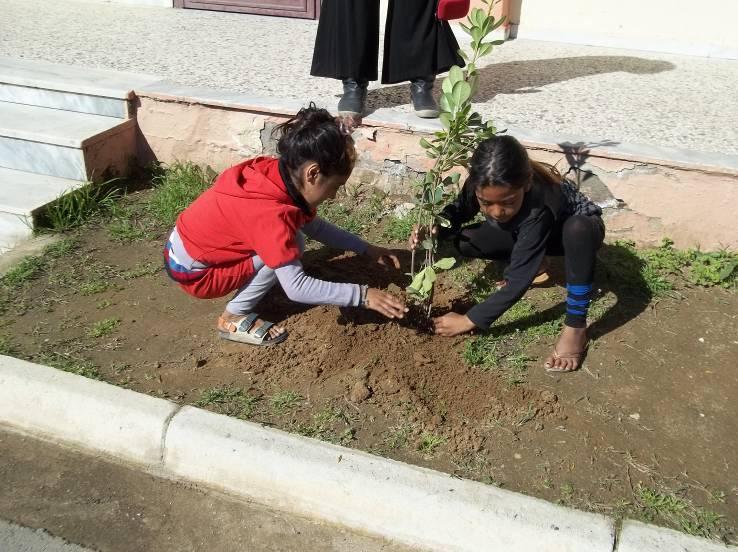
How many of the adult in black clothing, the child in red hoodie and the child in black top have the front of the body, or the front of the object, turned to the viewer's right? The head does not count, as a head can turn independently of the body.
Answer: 1

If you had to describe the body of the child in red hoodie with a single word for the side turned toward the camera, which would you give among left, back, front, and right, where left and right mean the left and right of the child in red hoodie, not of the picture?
right

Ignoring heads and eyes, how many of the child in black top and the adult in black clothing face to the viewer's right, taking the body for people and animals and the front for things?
0

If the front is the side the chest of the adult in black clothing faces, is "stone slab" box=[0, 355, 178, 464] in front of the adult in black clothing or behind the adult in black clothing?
in front

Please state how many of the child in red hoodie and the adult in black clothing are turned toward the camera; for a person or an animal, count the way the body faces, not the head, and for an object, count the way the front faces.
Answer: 1

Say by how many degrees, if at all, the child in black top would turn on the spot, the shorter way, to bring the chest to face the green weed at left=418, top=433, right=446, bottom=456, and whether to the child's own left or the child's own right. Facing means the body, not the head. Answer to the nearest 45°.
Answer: approximately 45° to the child's own left

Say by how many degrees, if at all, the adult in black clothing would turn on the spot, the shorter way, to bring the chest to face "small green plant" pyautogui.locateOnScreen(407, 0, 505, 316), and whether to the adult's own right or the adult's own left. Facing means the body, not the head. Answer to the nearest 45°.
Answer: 0° — they already face it

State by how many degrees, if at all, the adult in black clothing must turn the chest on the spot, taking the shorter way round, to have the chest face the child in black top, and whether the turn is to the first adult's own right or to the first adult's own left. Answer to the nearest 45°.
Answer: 0° — they already face them

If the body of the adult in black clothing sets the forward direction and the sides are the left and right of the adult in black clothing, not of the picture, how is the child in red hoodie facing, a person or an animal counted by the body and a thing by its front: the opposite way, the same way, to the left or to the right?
to the left

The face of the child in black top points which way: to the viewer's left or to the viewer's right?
to the viewer's left

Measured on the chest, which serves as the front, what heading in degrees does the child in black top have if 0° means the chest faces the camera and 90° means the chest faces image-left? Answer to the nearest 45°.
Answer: approximately 45°

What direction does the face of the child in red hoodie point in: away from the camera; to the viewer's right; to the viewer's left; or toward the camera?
to the viewer's right

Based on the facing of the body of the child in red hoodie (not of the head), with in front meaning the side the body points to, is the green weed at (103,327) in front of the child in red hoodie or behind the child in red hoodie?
behind

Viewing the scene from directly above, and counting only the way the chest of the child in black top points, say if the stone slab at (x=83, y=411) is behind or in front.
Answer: in front

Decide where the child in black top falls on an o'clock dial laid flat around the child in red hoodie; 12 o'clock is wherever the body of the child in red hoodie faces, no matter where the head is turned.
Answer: The child in black top is roughly at 12 o'clock from the child in red hoodie.
